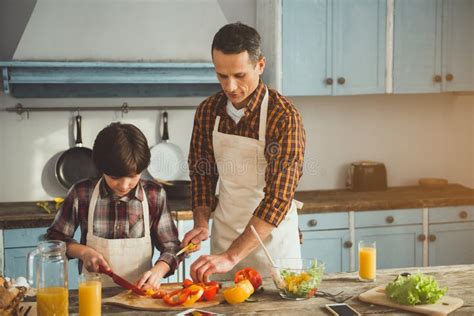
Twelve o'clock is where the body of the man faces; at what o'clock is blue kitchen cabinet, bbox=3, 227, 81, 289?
The blue kitchen cabinet is roughly at 3 o'clock from the man.

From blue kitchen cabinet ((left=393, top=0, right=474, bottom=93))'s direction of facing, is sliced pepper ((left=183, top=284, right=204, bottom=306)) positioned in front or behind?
in front

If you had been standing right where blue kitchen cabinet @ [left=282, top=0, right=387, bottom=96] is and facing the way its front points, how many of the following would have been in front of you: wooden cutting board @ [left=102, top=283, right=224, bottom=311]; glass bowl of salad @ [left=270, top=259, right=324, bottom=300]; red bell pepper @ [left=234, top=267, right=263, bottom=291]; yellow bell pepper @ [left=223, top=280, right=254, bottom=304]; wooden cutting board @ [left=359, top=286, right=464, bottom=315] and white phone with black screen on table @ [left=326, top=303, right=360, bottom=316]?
6

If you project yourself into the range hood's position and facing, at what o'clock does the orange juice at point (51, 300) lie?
The orange juice is roughly at 12 o'clock from the range hood.

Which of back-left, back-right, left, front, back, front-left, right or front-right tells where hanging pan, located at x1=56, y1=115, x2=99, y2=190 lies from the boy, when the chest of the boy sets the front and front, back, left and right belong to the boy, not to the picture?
back

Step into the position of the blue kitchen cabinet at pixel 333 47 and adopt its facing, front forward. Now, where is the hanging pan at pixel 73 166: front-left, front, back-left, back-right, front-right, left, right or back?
right

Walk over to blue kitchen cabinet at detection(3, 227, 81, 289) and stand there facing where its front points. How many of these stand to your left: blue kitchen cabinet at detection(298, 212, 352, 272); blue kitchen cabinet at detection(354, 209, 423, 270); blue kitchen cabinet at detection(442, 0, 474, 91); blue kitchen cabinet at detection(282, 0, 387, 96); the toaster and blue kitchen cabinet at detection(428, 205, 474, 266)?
6

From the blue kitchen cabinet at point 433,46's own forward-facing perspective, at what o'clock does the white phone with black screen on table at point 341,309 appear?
The white phone with black screen on table is roughly at 12 o'clock from the blue kitchen cabinet.

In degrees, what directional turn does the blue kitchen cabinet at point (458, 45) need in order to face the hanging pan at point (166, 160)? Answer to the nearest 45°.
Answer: approximately 90° to its right

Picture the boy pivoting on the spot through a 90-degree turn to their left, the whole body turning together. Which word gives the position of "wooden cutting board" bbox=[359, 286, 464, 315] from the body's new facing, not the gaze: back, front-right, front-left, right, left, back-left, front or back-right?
front-right
